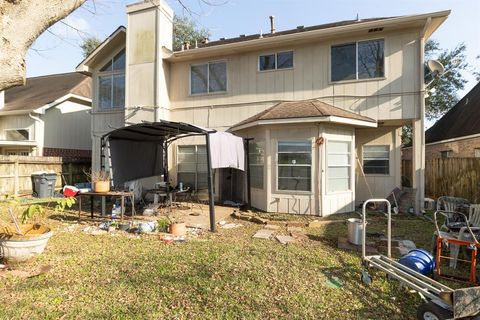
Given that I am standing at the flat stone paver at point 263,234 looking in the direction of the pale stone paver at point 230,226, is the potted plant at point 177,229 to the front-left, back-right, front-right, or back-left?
front-left

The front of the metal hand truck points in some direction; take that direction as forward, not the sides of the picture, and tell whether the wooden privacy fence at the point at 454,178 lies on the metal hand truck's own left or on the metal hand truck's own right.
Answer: on the metal hand truck's own left

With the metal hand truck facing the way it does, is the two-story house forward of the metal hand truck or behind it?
behind

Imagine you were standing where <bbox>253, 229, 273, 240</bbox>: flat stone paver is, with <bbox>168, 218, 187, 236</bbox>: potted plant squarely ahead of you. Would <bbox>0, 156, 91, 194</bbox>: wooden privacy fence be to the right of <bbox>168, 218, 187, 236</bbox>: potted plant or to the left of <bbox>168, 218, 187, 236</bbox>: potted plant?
right

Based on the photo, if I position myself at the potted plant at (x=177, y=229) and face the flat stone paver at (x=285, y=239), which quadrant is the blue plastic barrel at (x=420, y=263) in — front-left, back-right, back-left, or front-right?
front-right

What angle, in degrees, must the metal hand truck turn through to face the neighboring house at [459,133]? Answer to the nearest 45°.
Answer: approximately 135° to its left

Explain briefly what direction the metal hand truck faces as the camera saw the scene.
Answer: facing the viewer and to the right of the viewer

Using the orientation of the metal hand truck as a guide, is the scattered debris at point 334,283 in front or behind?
behind

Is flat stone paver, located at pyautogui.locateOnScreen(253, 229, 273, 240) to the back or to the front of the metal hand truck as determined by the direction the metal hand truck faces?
to the back

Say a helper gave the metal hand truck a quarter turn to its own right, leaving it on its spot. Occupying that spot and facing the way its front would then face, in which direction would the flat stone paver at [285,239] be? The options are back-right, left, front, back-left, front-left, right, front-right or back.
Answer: right

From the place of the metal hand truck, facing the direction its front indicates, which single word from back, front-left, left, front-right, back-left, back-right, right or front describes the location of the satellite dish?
back-left

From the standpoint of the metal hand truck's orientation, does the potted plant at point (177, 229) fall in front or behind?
behind

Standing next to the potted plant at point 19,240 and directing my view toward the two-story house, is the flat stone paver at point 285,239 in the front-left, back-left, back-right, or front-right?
front-right

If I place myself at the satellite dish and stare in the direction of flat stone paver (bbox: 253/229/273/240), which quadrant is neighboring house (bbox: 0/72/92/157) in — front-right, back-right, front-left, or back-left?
front-right

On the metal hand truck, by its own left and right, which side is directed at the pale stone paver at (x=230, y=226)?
back
